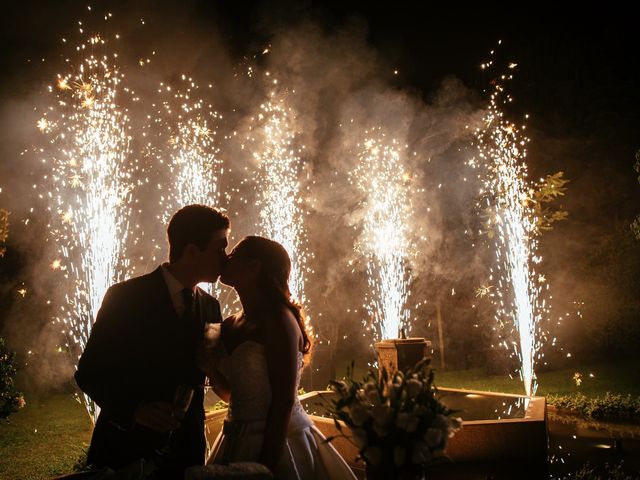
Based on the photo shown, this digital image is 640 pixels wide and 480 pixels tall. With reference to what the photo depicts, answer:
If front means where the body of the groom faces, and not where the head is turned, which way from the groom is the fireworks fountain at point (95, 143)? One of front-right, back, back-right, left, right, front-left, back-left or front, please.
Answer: back-left

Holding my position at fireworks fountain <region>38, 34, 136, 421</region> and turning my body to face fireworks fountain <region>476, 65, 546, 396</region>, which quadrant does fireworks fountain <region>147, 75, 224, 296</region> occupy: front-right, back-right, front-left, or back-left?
front-left

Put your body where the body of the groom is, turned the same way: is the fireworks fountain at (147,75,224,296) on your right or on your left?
on your left

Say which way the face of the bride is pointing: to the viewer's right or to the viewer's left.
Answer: to the viewer's left

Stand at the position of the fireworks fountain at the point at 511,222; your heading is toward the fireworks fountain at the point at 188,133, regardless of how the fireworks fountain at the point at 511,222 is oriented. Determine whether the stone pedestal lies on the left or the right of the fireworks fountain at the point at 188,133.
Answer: left

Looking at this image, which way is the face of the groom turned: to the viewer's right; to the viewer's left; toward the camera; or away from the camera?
to the viewer's right

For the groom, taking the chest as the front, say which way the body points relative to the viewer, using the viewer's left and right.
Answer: facing the viewer and to the right of the viewer

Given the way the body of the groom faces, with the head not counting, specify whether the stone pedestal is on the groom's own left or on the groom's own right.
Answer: on the groom's own left

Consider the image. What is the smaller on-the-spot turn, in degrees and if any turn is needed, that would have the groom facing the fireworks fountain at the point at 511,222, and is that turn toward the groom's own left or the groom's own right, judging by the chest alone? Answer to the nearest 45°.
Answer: approximately 90° to the groom's own left
